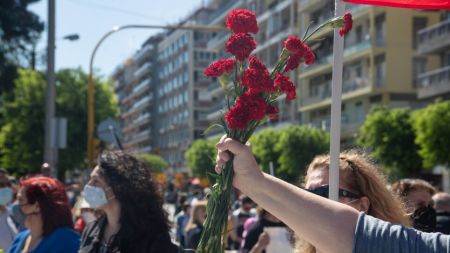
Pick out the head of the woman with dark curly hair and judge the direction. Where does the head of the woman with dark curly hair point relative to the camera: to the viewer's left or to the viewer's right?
to the viewer's left

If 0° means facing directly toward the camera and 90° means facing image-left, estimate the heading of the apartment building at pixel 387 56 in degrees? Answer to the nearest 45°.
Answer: approximately 45°

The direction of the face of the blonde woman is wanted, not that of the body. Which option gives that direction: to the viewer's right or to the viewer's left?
to the viewer's left

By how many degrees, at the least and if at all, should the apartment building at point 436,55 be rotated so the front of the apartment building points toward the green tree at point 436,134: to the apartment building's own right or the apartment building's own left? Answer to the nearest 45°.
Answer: approximately 45° to the apartment building's own left

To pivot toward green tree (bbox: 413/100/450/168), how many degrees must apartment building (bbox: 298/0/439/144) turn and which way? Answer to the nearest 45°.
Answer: approximately 45° to its left

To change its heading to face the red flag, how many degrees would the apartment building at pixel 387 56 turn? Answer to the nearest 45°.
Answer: approximately 45° to its left

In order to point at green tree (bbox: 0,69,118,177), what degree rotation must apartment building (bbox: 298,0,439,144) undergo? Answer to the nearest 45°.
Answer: approximately 45° to its right

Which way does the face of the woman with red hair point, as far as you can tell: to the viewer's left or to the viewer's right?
to the viewer's left
